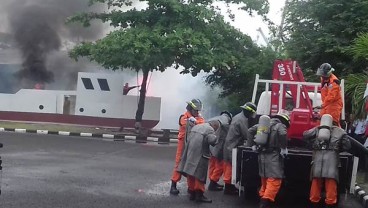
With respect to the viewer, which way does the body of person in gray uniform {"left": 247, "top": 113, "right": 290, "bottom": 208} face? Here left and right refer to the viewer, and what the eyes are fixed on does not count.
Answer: facing away from the viewer and to the right of the viewer

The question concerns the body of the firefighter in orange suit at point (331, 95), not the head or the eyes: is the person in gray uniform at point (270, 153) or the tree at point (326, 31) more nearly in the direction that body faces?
the person in gray uniform

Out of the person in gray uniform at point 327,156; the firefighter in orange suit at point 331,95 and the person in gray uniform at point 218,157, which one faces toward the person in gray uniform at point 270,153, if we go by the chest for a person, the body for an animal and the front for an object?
the firefighter in orange suit

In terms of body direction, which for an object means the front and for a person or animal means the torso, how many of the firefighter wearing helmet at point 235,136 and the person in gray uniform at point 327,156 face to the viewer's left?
0

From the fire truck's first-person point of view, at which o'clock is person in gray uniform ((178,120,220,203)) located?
The person in gray uniform is roughly at 8 o'clock from the fire truck.

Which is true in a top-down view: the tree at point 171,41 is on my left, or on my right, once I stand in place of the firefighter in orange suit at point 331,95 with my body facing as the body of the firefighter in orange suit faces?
on my right

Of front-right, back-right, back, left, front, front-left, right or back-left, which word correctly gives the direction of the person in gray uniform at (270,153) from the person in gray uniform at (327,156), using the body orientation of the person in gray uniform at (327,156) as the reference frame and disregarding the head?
left

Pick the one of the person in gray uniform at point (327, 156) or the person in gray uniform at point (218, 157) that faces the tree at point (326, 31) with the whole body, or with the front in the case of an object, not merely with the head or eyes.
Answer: the person in gray uniform at point (327, 156)

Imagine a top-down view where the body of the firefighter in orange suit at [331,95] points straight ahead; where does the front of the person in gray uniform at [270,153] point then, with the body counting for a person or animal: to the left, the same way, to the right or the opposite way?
the opposite way

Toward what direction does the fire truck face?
away from the camera

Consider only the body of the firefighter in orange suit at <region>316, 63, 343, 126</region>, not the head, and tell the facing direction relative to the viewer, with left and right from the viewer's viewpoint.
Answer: facing the viewer and to the left of the viewer

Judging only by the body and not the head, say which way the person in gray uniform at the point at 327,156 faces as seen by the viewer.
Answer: away from the camera
